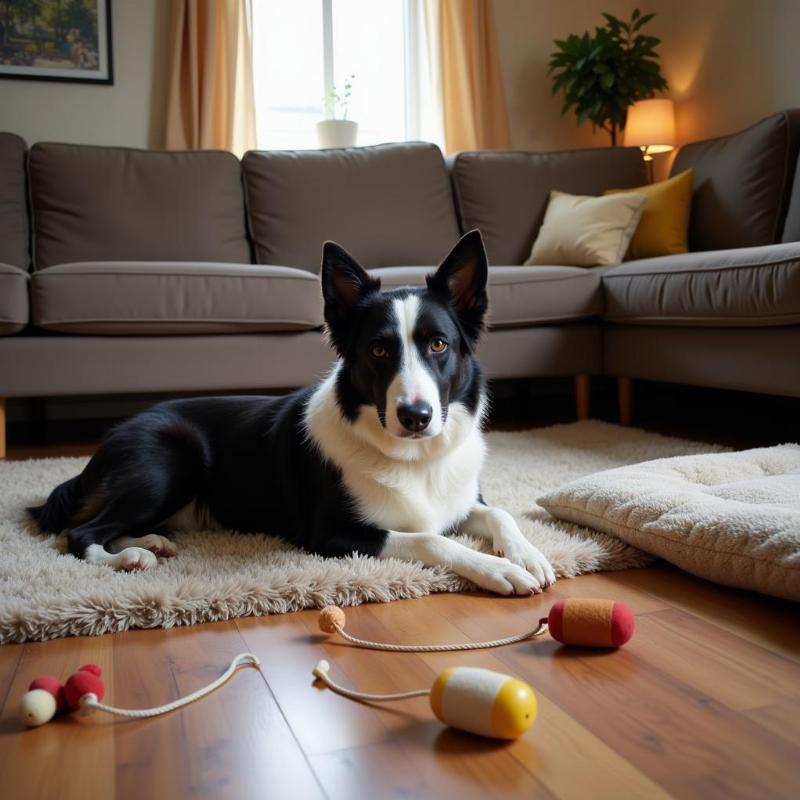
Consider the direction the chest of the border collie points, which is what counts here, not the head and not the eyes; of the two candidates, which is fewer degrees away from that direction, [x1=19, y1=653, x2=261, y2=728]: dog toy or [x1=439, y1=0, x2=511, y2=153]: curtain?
the dog toy

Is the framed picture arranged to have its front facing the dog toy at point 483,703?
yes

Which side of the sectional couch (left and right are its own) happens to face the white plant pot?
back

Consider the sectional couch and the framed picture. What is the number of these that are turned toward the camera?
2

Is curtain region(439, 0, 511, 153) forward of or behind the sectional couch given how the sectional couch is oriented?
behind

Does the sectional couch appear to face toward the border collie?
yes

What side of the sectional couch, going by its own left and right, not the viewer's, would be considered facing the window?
back

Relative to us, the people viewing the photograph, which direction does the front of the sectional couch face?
facing the viewer

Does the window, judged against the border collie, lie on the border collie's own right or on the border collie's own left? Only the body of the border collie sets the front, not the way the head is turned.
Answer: on the border collie's own left

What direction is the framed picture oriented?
toward the camera

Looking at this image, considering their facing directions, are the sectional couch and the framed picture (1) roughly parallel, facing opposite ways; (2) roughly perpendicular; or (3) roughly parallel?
roughly parallel

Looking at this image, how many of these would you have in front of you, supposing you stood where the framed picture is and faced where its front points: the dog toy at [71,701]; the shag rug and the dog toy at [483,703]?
3

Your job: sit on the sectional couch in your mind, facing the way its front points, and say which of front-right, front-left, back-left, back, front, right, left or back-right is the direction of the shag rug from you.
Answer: front

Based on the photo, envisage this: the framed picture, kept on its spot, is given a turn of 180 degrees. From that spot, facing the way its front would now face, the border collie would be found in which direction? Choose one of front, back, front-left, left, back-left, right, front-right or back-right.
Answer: back

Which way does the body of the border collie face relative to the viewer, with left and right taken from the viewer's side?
facing the viewer and to the right of the viewer
